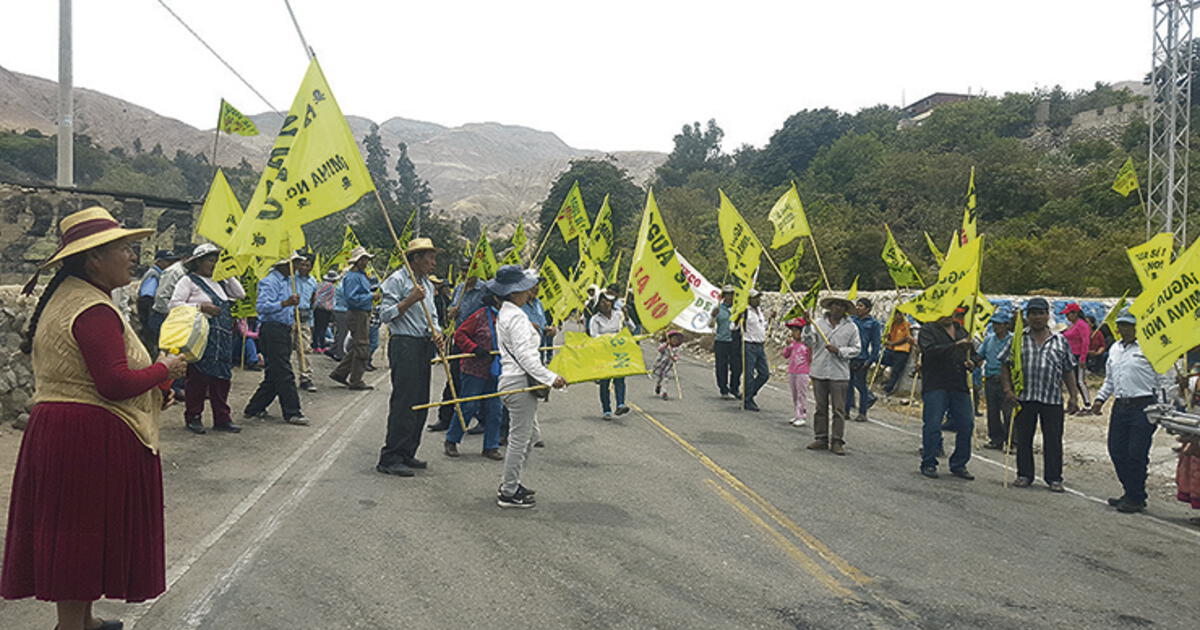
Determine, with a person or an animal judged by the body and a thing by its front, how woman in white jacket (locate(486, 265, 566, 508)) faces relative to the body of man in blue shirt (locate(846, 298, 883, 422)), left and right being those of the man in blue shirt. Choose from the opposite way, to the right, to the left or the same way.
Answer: the opposite way

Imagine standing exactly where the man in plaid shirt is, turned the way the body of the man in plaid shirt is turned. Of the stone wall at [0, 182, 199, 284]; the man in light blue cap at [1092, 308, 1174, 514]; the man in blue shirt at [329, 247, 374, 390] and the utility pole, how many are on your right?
3

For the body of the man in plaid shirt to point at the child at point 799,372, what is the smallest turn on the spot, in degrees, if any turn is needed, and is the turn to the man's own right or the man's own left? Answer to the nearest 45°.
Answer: approximately 135° to the man's own right

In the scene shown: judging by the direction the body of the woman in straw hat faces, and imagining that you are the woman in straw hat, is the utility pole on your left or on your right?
on your left

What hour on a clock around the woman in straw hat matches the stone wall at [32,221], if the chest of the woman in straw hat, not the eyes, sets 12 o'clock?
The stone wall is roughly at 9 o'clock from the woman in straw hat.

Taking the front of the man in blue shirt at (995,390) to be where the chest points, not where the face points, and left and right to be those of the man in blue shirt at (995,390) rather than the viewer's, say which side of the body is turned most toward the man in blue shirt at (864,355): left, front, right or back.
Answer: right

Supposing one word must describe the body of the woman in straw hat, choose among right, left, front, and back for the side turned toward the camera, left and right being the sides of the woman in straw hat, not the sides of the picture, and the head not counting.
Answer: right

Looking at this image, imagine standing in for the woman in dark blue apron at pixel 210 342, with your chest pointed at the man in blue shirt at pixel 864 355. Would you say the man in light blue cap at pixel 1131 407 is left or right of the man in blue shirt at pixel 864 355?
right

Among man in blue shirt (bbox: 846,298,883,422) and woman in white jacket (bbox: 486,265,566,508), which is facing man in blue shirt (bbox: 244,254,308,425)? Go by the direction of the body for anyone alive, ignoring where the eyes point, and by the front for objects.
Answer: man in blue shirt (bbox: 846,298,883,422)

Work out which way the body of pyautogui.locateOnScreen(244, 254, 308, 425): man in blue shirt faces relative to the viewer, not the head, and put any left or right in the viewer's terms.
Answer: facing to the right of the viewer

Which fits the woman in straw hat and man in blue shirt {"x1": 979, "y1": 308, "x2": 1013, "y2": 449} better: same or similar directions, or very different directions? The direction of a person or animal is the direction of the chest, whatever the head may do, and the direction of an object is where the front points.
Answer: very different directions
